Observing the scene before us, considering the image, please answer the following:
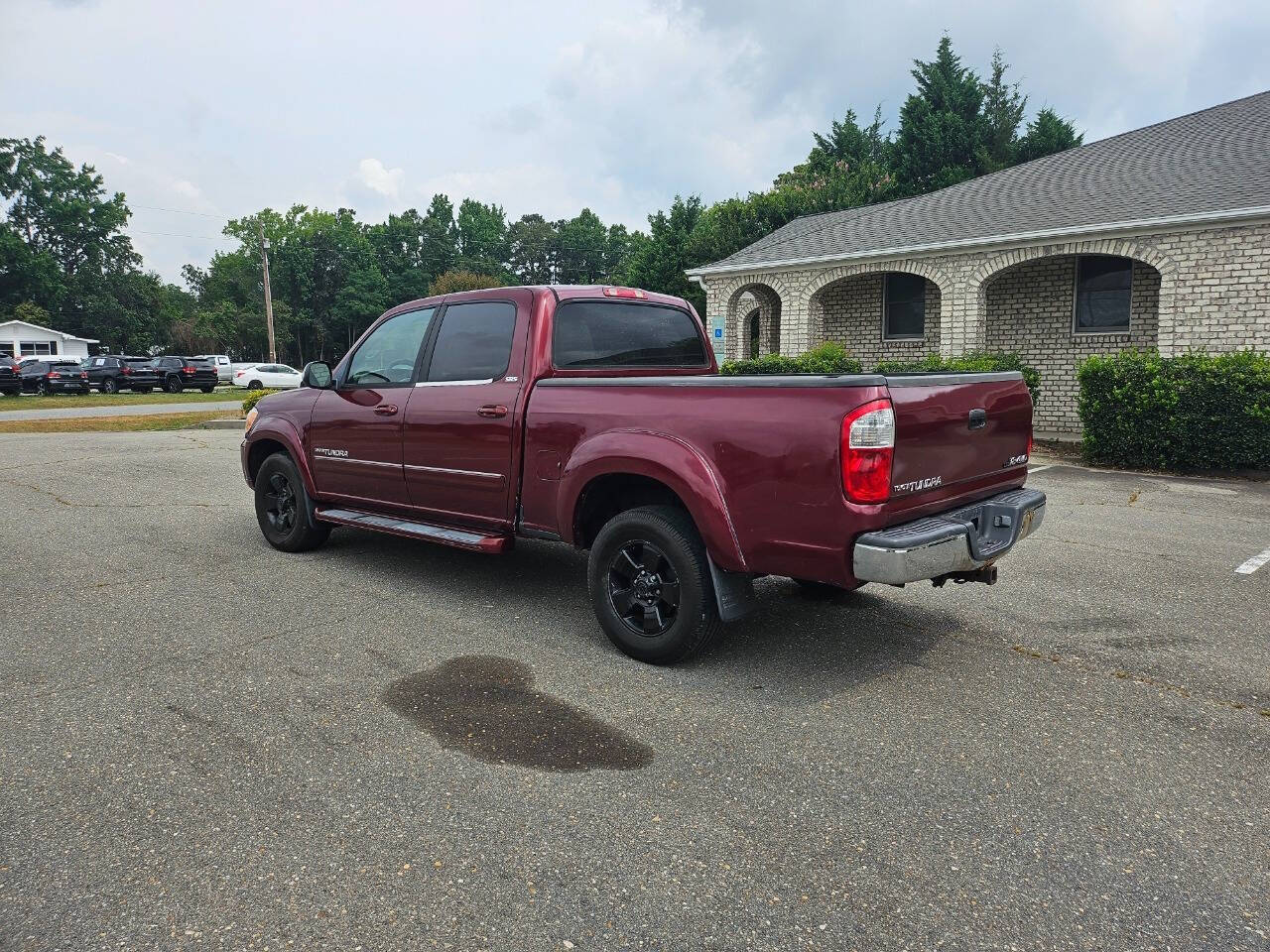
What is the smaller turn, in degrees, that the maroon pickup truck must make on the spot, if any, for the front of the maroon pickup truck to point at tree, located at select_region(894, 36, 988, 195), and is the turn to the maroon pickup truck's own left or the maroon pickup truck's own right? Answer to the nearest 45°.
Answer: approximately 45° to the maroon pickup truck's own right

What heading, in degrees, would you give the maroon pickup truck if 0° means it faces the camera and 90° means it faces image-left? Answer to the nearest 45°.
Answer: approximately 135°

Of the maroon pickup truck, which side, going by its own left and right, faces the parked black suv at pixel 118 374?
front

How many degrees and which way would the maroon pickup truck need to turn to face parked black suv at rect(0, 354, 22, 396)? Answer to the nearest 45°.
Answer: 0° — it already faces it

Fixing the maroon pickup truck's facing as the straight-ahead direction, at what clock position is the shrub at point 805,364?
The shrub is roughly at 2 o'clock from the maroon pickup truck.

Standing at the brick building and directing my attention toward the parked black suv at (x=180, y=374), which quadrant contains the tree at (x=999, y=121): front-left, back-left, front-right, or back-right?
front-right

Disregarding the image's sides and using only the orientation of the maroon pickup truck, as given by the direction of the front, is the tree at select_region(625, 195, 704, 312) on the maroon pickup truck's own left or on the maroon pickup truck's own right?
on the maroon pickup truck's own right

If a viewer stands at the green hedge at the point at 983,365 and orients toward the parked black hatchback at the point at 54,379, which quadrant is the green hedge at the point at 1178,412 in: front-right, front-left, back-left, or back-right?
back-left

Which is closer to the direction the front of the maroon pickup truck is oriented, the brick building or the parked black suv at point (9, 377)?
the parked black suv

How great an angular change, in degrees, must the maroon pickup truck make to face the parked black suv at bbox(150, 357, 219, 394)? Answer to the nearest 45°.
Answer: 0° — it already faces it

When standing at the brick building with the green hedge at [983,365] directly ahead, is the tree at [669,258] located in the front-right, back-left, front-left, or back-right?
back-right
